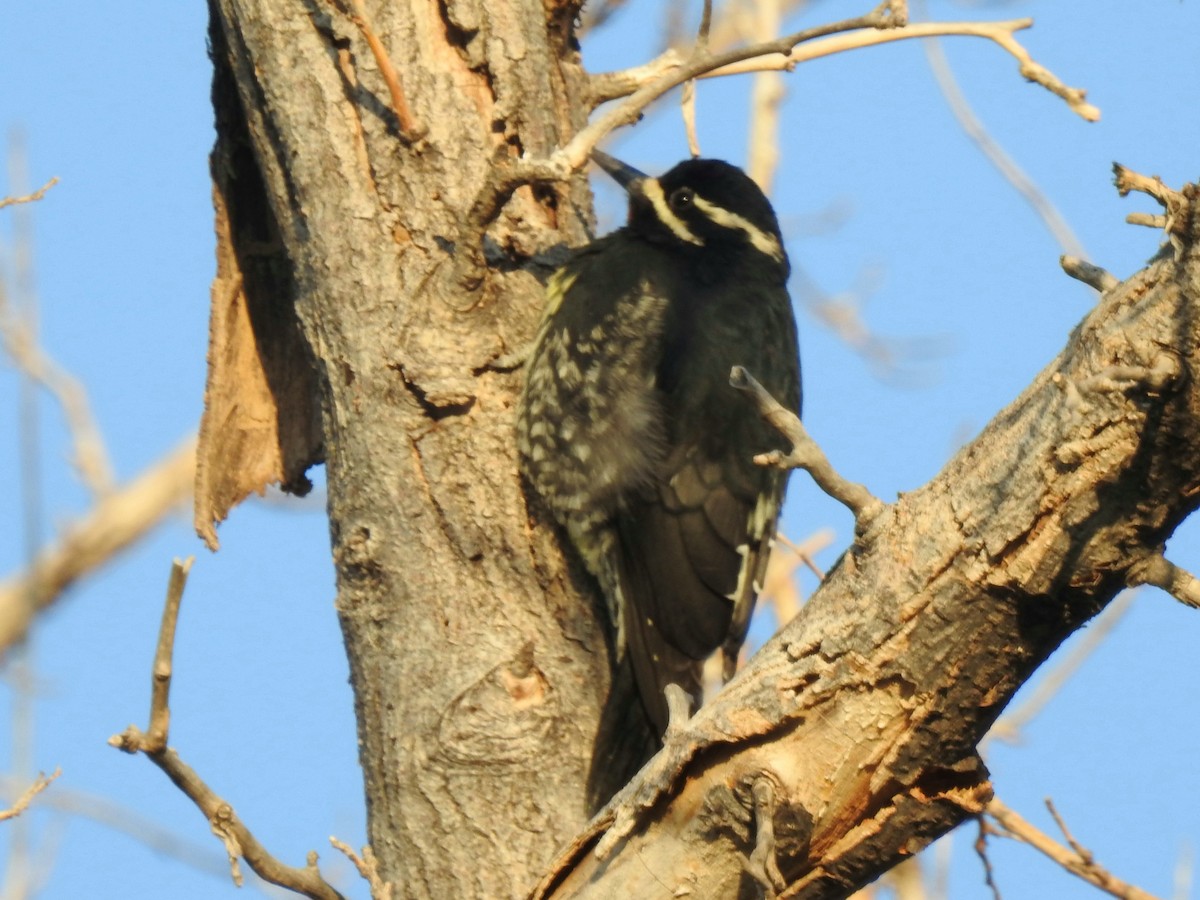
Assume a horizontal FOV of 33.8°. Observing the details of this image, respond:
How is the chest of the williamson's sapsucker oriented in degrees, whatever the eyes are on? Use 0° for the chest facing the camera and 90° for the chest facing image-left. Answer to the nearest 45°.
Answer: approximately 90°
